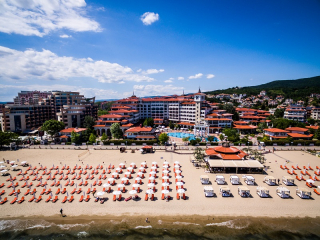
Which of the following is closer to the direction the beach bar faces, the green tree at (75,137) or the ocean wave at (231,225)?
the ocean wave

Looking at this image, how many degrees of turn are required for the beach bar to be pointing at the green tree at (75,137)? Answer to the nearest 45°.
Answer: approximately 90° to its right

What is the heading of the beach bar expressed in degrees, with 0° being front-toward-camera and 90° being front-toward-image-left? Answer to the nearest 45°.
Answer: approximately 0°

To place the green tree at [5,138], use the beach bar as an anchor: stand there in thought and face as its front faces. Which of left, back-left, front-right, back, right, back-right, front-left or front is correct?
right

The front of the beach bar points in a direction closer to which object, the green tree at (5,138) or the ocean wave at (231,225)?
the ocean wave

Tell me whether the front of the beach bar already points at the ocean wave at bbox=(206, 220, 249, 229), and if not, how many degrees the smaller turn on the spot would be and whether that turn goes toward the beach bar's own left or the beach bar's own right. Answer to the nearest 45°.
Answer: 0° — it already faces it
